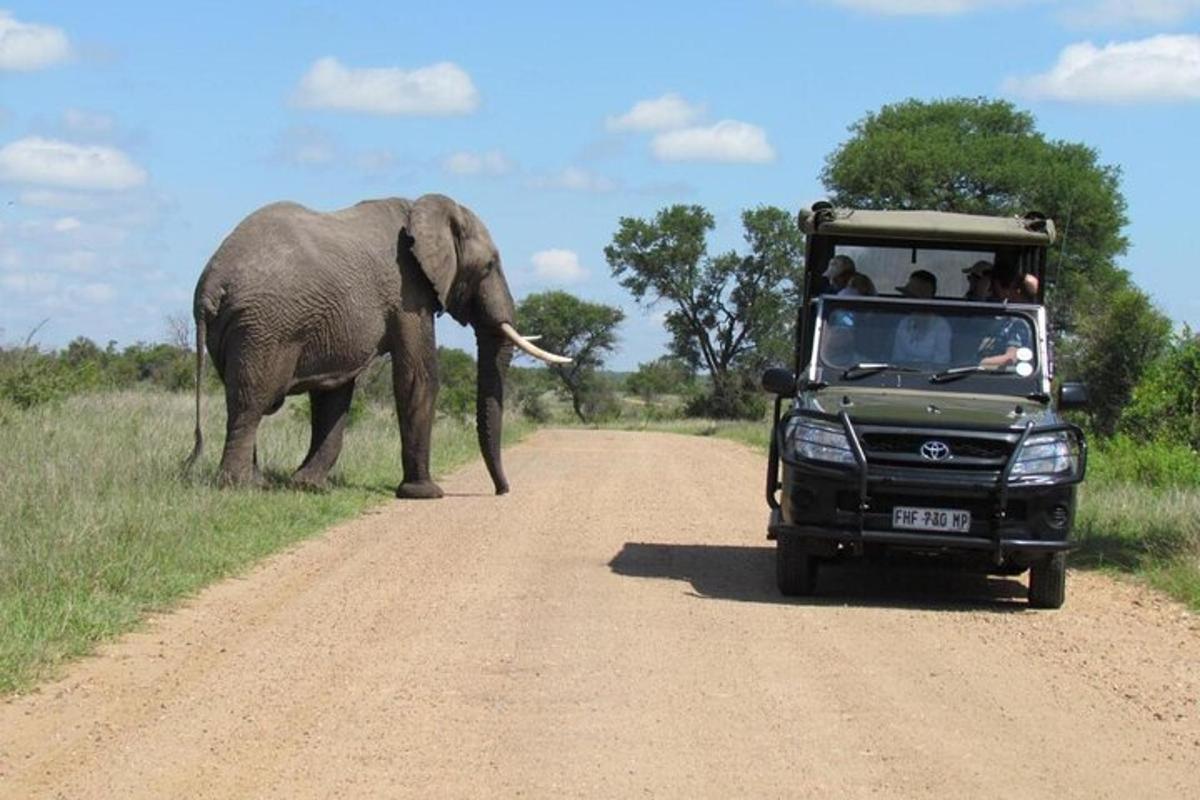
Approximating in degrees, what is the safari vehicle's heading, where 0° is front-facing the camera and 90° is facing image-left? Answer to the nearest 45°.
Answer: approximately 0°

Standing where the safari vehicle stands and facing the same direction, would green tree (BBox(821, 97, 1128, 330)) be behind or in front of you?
behind

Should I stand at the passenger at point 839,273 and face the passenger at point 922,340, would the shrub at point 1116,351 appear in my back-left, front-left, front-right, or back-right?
back-left

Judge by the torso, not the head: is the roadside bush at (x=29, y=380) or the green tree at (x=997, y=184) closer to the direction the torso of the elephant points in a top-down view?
the green tree

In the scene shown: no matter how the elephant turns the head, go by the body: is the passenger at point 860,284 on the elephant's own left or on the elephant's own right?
on the elephant's own right

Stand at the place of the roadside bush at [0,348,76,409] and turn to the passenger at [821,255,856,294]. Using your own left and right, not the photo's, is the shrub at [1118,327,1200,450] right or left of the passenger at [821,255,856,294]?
left

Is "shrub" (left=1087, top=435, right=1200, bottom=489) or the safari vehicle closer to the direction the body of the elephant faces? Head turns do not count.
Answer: the shrub

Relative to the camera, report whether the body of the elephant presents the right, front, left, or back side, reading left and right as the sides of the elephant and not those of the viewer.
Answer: right

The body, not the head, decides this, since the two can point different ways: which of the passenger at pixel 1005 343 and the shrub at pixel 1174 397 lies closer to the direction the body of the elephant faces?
the shrub

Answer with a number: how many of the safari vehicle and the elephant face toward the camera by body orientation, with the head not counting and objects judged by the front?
1

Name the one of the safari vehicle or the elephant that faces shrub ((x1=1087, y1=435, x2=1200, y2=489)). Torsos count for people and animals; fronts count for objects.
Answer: the elephant

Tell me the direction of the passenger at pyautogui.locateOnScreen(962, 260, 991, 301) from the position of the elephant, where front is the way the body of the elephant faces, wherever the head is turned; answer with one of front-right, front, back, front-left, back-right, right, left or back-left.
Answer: front-right

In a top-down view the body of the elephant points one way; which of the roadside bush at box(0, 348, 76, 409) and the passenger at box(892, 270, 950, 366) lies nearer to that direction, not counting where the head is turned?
the passenger
